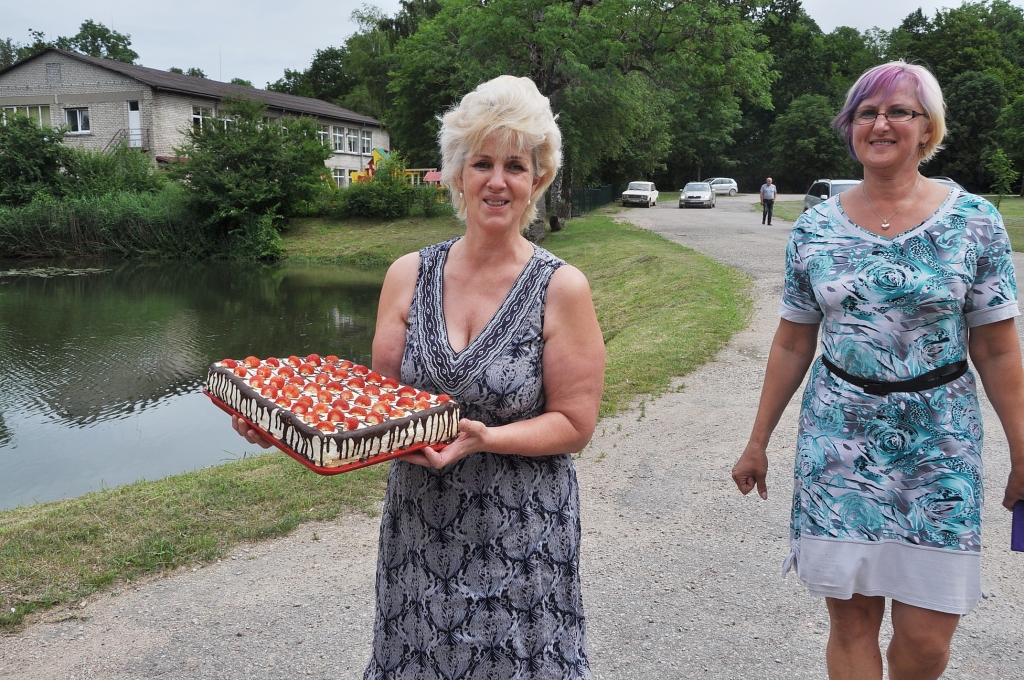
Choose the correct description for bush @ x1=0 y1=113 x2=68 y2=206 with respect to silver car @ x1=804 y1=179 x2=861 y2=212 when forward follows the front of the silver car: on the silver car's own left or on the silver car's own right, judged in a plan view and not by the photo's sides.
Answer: on the silver car's own right

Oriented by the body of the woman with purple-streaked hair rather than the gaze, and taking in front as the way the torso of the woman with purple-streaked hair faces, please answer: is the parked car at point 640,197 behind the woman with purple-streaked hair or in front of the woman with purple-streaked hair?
behind

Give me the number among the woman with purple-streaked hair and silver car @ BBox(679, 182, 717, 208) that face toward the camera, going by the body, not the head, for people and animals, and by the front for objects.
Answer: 2

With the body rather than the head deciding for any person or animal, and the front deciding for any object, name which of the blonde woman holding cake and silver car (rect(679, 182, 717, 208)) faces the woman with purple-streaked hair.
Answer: the silver car

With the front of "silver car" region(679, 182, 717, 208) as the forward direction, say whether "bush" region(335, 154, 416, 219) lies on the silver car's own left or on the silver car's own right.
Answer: on the silver car's own right

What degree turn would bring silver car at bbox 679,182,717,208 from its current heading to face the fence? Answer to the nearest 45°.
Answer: approximately 90° to its right

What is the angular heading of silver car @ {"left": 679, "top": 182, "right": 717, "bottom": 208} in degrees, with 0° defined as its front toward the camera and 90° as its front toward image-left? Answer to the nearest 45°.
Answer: approximately 0°

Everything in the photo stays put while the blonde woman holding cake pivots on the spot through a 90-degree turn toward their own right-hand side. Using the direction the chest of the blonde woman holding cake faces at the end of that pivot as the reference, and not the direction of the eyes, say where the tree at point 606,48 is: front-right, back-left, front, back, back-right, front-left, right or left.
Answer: front-right

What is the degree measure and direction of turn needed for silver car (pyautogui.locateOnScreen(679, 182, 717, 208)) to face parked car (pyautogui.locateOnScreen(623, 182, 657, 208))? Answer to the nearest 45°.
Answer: approximately 135° to its right

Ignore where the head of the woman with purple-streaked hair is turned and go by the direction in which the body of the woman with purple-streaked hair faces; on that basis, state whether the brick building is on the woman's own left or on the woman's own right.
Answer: on the woman's own right

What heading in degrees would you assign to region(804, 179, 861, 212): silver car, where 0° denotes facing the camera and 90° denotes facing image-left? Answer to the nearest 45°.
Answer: approximately 315°

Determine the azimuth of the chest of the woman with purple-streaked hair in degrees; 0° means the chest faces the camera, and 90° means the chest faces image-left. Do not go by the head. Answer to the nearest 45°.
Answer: approximately 0°
